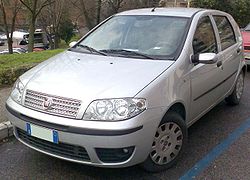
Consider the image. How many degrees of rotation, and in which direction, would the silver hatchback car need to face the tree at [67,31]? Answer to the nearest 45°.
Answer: approximately 135° to its right

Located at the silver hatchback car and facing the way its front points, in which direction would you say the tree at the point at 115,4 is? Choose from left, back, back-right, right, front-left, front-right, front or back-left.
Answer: back-right

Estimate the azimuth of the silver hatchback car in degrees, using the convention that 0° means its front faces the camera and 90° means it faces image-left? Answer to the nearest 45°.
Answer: approximately 45°

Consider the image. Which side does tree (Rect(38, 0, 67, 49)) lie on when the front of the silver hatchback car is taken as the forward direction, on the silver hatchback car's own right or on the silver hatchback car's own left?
on the silver hatchback car's own right
